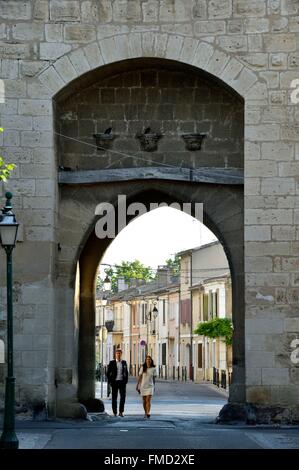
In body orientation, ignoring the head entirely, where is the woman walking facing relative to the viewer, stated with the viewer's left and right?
facing the viewer

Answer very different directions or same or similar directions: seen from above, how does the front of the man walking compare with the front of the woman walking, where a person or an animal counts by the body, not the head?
same or similar directions

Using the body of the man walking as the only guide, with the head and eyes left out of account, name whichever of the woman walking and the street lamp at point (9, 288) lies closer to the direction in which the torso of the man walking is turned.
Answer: the street lamp

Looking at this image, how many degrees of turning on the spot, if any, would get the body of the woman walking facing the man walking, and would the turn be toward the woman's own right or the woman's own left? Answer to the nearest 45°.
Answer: approximately 135° to the woman's own right

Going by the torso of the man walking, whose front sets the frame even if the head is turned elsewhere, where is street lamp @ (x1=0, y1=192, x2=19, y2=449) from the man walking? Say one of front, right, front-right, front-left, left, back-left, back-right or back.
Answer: front

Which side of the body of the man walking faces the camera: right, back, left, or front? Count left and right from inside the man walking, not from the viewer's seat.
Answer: front

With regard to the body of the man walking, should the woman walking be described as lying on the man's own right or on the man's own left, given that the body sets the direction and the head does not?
on the man's own left

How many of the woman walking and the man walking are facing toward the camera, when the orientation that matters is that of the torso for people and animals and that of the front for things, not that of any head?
2

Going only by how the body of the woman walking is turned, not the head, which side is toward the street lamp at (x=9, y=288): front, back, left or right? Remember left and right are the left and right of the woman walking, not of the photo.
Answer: front
